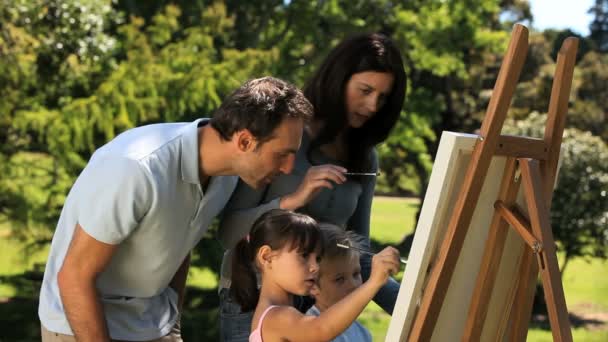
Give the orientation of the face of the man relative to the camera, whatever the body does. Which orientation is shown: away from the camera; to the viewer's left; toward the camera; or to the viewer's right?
to the viewer's right

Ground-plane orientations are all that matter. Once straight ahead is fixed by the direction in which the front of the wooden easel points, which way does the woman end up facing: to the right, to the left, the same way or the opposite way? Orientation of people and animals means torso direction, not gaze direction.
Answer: the opposite way

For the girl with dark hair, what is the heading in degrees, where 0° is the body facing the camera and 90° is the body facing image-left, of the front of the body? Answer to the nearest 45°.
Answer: approximately 270°

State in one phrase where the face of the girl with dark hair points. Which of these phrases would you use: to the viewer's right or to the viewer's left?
to the viewer's right

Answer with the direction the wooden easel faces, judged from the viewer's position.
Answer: facing away from the viewer and to the left of the viewer

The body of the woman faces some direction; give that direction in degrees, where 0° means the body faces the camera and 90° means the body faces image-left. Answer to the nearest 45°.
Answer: approximately 315°

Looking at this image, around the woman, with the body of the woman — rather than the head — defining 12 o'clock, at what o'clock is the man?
The man is roughly at 3 o'clock from the woman.

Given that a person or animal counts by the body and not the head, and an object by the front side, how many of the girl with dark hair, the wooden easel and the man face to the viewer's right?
2

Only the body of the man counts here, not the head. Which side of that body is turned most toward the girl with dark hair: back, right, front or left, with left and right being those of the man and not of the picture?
front

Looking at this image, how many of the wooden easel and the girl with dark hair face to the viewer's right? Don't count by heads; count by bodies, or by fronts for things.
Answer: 1

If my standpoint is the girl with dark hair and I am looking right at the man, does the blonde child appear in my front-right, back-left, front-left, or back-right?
back-right

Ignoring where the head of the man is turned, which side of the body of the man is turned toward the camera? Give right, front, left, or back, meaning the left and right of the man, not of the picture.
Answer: right
